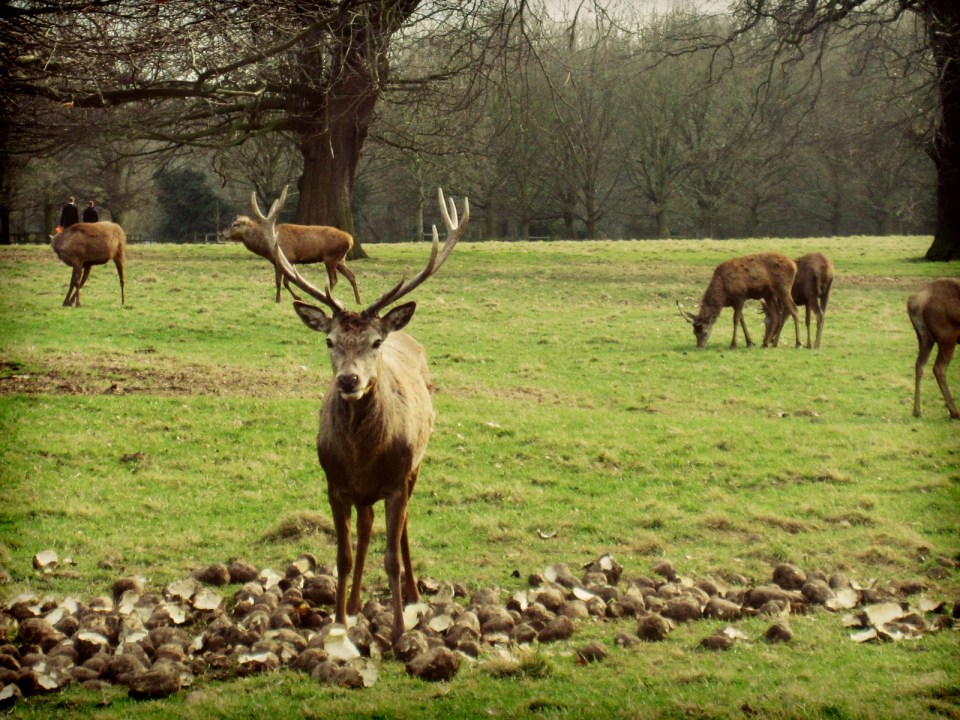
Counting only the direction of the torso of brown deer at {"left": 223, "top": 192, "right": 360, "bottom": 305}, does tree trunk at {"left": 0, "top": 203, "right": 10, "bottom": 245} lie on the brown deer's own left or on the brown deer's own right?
on the brown deer's own right

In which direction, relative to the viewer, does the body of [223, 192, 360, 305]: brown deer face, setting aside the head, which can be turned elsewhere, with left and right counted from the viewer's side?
facing to the left of the viewer

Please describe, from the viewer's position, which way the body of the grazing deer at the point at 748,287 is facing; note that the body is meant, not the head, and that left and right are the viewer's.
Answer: facing to the left of the viewer

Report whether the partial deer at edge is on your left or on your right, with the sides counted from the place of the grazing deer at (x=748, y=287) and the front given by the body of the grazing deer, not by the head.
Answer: on your left

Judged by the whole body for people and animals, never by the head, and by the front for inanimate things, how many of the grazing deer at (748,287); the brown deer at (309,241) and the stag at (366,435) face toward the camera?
1

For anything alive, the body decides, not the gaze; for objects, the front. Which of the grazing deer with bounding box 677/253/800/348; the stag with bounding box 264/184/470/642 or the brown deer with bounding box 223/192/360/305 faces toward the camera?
the stag

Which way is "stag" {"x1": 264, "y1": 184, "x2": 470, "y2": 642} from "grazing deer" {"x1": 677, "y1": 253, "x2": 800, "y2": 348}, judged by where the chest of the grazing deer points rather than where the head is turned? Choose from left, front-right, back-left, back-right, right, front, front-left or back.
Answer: left

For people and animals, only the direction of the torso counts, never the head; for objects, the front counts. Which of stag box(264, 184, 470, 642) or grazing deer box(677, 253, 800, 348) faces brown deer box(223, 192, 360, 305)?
the grazing deer

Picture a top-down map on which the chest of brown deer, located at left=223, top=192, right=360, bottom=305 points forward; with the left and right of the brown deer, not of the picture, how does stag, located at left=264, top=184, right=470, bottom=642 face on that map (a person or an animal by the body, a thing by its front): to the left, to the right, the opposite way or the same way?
to the left

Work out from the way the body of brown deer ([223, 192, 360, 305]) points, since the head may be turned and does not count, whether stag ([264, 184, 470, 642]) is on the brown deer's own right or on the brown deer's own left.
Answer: on the brown deer's own left

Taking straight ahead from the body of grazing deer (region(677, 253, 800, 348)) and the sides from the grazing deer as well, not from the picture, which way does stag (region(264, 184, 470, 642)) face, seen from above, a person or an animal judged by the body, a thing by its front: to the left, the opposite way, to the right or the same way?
to the left

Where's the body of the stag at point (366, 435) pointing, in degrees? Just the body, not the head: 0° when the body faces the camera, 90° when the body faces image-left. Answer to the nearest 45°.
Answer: approximately 0°
